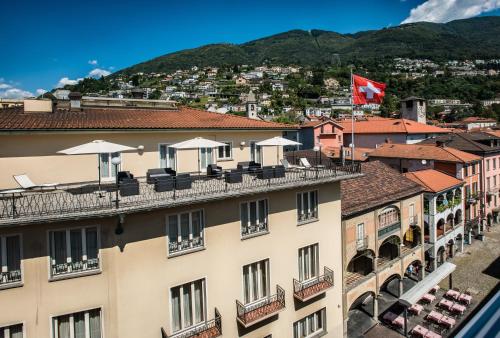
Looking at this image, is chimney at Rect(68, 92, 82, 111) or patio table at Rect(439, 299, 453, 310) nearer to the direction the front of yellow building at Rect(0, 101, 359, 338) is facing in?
the patio table

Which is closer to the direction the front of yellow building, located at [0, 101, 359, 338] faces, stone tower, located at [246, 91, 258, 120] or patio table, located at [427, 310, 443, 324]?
the patio table

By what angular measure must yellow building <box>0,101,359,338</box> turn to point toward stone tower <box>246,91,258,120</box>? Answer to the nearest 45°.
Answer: approximately 135° to its left

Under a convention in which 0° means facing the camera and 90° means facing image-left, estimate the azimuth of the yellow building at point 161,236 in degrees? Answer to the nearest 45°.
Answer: approximately 315°

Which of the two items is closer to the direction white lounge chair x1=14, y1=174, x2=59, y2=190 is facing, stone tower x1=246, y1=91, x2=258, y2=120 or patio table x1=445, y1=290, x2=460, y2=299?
the patio table

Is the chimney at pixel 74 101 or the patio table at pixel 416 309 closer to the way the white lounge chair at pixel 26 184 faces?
the patio table

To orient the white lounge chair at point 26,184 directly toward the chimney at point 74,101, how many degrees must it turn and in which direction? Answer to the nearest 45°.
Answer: approximately 90° to its left

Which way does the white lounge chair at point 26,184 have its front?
to the viewer's right

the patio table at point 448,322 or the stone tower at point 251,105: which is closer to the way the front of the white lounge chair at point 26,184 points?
the patio table
